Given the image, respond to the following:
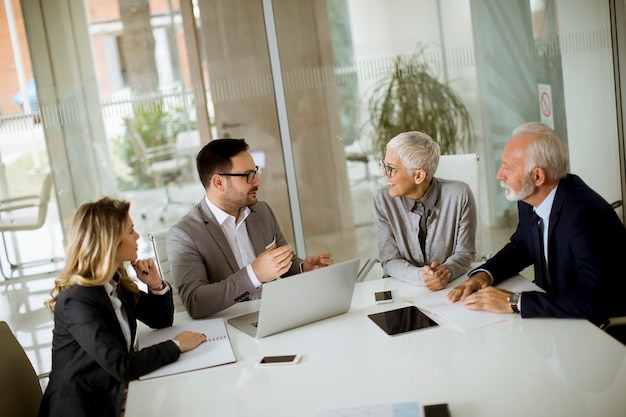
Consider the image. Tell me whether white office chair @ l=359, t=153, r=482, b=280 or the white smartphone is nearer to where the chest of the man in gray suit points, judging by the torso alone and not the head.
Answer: the white smartphone

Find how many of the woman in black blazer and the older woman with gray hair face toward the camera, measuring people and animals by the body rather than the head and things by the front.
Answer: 1

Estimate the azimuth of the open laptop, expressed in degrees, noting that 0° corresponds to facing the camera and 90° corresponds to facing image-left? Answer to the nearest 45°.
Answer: approximately 135°

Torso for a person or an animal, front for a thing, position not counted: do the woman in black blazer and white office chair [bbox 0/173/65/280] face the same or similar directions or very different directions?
very different directions

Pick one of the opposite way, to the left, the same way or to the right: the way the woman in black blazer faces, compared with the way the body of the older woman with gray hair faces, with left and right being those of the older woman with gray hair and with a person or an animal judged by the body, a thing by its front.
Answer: to the left

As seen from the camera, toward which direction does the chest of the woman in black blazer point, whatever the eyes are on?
to the viewer's right

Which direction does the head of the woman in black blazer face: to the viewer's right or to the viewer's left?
to the viewer's right

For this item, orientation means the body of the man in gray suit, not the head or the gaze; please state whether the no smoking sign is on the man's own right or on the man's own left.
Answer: on the man's own left

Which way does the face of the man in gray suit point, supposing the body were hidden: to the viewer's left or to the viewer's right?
to the viewer's right
